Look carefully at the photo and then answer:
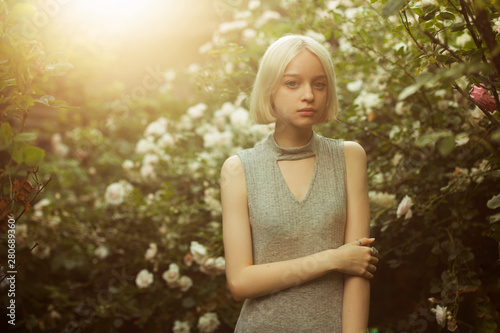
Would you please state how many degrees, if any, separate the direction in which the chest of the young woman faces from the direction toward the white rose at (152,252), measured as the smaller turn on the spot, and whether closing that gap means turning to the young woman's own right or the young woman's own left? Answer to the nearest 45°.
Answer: approximately 135° to the young woman's own right

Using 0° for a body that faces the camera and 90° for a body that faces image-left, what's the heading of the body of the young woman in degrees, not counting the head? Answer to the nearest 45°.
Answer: approximately 0°

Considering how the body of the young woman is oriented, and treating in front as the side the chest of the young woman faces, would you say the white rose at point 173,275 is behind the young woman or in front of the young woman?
behind

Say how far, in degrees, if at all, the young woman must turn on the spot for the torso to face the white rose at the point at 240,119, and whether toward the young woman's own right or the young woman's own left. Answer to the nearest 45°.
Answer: approximately 180°
